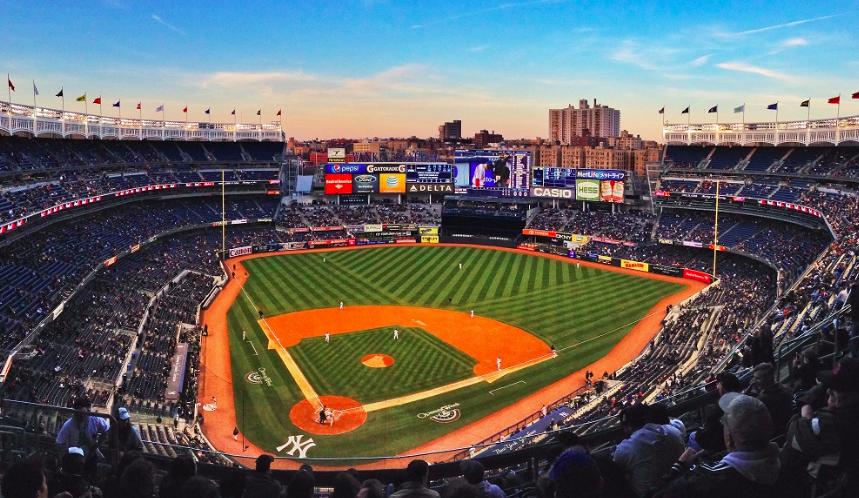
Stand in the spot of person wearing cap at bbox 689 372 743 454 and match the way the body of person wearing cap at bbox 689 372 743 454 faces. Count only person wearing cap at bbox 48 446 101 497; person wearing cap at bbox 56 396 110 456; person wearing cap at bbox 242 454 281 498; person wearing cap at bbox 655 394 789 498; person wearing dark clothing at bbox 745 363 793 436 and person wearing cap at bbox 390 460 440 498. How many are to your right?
1

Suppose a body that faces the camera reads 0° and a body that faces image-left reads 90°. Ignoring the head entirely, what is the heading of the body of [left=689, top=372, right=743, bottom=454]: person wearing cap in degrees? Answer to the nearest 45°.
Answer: approximately 135°

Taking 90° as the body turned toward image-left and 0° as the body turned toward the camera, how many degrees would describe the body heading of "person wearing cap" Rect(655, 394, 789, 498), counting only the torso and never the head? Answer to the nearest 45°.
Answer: approximately 135°

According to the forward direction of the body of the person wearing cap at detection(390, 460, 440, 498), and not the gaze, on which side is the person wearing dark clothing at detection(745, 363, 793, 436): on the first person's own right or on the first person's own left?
on the first person's own right

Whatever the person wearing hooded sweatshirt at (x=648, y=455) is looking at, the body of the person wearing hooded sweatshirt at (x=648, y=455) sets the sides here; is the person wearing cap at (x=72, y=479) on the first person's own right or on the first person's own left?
on the first person's own left

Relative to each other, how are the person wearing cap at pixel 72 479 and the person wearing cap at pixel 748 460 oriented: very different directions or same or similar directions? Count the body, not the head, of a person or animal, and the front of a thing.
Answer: same or similar directions

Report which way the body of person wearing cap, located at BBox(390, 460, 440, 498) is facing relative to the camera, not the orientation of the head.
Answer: away from the camera

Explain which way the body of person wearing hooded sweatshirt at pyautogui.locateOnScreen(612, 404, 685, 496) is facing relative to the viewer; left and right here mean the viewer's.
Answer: facing away from the viewer and to the left of the viewer

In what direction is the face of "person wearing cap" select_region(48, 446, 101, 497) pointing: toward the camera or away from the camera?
away from the camera

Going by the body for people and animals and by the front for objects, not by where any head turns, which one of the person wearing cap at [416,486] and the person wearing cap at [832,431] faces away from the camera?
the person wearing cap at [416,486]

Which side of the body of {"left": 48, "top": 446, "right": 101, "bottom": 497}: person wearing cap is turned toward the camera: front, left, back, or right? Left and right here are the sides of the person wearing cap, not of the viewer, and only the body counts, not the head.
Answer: back

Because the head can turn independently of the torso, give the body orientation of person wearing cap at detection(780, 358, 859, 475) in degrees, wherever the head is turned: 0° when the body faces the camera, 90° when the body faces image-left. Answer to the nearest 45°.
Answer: approximately 90°

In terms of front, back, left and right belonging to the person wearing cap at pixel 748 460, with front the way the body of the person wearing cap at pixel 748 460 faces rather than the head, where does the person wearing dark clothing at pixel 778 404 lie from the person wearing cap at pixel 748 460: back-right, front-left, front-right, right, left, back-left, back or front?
front-right
